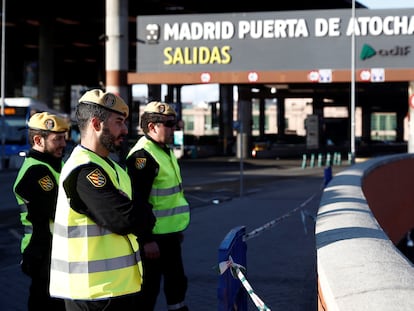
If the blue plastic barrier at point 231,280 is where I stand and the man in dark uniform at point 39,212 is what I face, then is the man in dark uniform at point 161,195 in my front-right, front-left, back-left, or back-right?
front-right

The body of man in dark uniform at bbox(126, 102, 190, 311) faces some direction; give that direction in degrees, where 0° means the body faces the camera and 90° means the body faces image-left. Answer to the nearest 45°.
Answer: approximately 315°

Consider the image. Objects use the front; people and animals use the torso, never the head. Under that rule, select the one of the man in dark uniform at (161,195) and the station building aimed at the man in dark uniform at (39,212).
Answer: the station building

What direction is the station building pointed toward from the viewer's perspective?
toward the camera

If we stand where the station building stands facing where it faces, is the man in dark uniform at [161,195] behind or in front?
in front

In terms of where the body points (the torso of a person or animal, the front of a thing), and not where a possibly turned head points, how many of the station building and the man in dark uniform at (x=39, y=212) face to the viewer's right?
1

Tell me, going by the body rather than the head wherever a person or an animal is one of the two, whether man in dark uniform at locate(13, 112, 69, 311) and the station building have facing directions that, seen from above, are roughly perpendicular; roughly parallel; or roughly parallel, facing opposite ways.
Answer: roughly perpendicular

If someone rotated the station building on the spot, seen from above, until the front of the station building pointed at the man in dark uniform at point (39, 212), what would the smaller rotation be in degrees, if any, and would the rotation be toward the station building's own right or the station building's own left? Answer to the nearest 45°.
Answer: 0° — it already faces them

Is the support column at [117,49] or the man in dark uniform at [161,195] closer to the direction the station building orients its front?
the man in dark uniform

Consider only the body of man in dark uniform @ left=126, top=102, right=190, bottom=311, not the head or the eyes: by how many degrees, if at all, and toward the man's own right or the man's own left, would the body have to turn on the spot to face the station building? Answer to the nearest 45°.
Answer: approximately 135° to the man's own left

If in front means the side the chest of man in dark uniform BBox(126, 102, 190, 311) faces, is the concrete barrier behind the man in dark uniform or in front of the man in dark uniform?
in front

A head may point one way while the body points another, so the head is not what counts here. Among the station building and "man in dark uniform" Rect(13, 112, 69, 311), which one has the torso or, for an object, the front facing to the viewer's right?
the man in dark uniform

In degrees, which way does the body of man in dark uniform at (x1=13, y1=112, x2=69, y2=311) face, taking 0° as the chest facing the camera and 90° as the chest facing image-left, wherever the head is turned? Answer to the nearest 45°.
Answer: approximately 270°

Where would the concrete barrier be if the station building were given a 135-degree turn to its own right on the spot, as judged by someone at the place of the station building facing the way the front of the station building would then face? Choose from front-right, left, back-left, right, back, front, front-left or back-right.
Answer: back-left

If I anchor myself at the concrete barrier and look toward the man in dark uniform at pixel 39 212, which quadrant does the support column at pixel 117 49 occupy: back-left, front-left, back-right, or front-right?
front-right
